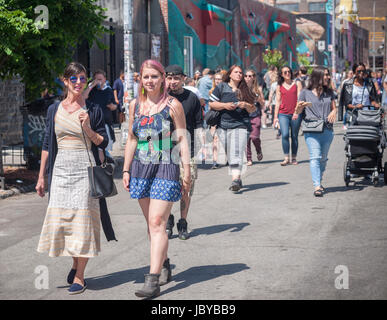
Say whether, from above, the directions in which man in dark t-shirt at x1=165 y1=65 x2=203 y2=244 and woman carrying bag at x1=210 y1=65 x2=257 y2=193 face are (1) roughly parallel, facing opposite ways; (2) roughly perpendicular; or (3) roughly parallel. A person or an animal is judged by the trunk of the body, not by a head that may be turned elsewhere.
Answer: roughly parallel

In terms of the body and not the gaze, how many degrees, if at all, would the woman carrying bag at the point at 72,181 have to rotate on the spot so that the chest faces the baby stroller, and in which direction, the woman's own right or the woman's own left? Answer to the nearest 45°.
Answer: approximately 135° to the woman's own left

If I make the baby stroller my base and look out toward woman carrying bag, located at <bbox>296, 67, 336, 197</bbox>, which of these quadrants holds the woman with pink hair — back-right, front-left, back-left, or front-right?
front-left

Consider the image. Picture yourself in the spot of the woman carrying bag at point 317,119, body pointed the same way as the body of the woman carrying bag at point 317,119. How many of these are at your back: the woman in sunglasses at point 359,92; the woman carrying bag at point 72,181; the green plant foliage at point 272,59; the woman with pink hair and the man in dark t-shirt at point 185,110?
2

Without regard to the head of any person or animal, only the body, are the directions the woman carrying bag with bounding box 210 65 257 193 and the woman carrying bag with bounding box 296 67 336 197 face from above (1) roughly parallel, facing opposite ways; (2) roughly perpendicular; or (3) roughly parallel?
roughly parallel

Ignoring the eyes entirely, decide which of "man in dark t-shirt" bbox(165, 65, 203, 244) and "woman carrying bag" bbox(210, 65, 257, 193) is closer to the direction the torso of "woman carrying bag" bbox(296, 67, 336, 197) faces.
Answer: the man in dark t-shirt

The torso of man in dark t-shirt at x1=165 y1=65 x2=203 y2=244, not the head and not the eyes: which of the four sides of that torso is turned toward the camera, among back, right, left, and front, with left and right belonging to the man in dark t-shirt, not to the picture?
front

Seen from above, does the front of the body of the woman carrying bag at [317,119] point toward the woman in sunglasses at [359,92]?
no

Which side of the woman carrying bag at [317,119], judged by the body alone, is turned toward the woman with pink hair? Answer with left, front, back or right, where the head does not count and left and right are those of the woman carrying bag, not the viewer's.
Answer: front

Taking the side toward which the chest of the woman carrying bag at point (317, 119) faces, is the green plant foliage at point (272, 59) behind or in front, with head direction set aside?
behind

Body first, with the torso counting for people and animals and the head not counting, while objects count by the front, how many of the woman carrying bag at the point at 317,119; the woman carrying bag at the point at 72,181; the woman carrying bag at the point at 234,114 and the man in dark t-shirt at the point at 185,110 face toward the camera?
4

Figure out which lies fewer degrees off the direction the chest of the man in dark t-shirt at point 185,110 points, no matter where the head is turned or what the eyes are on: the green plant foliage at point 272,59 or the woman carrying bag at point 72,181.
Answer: the woman carrying bag

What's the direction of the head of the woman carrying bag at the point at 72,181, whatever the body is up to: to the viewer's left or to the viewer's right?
to the viewer's right

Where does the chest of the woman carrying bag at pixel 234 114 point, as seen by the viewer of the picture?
toward the camera

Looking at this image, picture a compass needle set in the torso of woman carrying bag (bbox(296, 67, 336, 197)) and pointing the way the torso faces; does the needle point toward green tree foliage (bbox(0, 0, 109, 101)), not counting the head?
no

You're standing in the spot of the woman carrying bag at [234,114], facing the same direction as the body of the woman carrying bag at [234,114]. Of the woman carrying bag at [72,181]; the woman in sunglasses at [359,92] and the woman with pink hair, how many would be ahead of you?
2

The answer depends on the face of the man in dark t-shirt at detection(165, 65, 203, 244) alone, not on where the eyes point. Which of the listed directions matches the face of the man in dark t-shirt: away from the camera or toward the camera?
toward the camera
